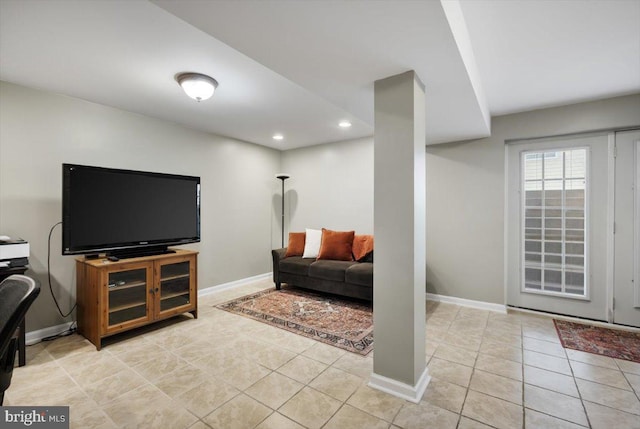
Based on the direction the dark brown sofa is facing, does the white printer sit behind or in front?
in front

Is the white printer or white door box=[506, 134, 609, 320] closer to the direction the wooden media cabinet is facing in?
the white door

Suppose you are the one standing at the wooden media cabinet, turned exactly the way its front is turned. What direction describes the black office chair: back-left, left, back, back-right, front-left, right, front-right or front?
front-right

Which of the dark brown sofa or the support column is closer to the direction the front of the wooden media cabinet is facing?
the support column

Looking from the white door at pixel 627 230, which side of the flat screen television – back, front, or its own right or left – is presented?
front

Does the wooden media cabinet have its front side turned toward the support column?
yes

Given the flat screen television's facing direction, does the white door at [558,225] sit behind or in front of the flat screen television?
in front

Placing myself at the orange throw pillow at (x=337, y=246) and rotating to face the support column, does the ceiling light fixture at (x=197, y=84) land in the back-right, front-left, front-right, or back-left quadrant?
front-right

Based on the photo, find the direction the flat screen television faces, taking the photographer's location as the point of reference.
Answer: facing the viewer and to the right of the viewer

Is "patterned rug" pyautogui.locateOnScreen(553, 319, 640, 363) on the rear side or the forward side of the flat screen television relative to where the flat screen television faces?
on the forward side

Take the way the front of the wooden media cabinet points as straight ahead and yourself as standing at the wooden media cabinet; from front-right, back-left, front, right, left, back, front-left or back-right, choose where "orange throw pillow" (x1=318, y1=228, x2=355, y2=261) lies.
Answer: front-left

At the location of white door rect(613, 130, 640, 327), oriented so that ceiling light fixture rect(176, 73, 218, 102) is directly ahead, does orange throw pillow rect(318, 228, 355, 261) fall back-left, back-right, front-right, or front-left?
front-right

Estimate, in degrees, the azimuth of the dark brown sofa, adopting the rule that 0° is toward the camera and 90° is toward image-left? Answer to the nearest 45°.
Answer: approximately 45°

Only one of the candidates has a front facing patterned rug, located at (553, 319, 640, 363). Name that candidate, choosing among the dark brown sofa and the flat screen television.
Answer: the flat screen television

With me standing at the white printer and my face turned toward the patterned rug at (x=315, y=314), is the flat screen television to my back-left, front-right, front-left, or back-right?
front-left

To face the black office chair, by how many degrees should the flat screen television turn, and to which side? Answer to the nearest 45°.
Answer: approximately 45° to its right
